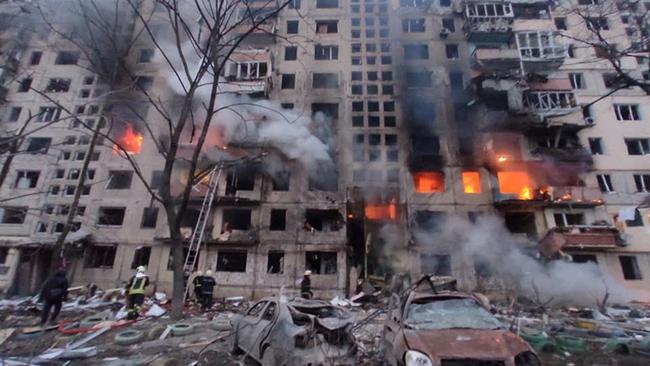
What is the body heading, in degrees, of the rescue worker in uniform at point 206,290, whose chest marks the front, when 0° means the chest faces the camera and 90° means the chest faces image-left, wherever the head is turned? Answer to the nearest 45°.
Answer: approximately 180°

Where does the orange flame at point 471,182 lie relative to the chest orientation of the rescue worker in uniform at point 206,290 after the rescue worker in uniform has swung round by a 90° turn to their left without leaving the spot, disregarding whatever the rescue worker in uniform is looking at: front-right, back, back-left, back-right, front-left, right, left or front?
back

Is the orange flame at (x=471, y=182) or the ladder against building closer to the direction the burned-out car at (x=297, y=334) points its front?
the ladder against building

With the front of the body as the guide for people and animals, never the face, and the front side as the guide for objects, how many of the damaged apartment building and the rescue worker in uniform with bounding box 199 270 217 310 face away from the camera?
1

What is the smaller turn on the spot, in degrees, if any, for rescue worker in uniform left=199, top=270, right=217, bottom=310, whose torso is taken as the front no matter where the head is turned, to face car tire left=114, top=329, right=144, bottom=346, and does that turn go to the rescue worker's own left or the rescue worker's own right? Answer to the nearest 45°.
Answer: approximately 180°

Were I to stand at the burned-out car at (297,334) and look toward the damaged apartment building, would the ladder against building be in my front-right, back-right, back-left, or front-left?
front-left

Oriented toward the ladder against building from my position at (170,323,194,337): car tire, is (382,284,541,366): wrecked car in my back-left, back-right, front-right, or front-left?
back-right

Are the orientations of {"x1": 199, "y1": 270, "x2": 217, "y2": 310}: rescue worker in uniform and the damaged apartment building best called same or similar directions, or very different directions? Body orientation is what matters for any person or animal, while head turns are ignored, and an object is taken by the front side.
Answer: very different directions

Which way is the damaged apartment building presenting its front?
toward the camera

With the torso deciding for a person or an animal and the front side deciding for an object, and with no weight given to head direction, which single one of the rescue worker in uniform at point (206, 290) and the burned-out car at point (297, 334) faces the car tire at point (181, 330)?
the burned-out car

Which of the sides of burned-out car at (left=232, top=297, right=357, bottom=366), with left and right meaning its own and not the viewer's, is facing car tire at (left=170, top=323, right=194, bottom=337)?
front

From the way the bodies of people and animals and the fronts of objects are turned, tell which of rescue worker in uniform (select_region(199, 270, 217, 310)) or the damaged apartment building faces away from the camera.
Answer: the rescue worker in uniform

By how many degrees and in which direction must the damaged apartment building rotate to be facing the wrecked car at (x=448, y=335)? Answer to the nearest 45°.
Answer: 0° — it already faces it

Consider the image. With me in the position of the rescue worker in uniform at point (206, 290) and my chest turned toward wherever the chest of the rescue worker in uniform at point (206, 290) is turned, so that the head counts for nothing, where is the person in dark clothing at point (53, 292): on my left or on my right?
on my left
